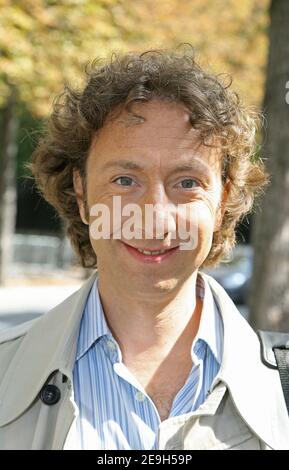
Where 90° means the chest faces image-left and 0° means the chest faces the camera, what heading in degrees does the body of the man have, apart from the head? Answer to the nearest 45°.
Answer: approximately 0°

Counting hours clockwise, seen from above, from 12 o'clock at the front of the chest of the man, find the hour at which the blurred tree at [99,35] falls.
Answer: The blurred tree is roughly at 6 o'clock from the man.

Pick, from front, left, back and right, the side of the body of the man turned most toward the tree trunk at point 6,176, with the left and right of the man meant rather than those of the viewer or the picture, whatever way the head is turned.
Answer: back

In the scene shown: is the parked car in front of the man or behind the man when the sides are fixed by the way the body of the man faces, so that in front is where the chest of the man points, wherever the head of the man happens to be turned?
behind

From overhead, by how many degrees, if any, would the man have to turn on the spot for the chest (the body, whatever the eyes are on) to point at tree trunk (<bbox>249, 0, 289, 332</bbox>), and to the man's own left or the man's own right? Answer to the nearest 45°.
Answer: approximately 180°
